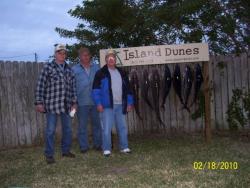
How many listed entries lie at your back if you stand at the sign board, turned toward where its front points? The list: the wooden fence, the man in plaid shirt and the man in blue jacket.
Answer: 1

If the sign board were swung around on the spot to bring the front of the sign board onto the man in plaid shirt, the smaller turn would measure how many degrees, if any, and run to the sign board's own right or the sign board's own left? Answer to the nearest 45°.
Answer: approximately 45° to the sign board's own right

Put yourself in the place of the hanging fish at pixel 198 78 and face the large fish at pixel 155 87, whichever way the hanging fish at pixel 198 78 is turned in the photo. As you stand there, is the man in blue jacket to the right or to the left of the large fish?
left

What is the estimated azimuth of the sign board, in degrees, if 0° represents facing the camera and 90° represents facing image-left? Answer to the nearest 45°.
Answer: approximately 0°

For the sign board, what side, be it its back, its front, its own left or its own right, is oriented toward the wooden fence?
back
